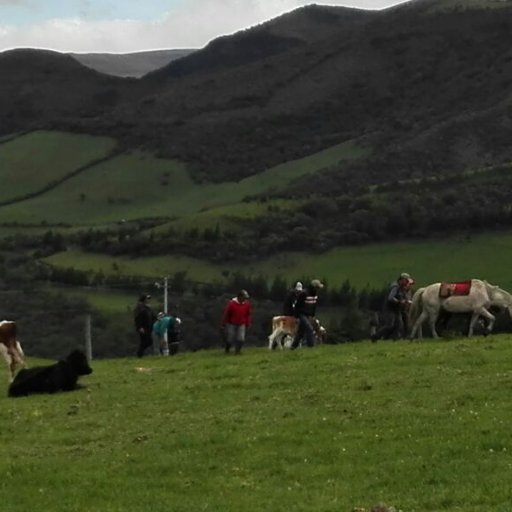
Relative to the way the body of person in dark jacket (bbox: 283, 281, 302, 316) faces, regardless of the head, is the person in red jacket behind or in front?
behind

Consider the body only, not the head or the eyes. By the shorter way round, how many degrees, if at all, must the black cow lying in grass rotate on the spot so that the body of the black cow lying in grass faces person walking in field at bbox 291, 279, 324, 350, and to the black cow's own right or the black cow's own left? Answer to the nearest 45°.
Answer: approximately 45° to the black cow's own left

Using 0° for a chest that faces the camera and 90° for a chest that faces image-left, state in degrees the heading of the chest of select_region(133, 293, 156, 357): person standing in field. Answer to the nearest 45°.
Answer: approximately 270°

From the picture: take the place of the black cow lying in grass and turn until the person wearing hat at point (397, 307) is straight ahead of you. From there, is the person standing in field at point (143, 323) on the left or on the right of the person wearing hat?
left

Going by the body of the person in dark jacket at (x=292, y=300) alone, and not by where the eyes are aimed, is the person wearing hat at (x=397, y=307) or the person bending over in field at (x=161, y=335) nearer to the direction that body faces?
the person wearing hat

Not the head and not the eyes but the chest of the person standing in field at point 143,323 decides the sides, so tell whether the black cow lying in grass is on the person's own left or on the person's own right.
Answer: on the person's own right

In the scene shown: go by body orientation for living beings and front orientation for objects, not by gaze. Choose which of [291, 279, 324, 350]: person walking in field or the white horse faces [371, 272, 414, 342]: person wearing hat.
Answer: the person walking in field

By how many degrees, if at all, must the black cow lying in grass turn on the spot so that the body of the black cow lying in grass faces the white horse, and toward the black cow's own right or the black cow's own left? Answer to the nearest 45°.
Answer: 0° — it already faces it

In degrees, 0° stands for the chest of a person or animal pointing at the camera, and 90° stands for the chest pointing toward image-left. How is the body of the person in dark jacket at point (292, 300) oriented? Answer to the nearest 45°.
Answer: approximately 270°

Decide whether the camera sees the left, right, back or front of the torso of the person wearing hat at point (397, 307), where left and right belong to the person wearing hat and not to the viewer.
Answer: right

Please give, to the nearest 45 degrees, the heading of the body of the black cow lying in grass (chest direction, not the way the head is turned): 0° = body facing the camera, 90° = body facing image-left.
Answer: approximately 270°

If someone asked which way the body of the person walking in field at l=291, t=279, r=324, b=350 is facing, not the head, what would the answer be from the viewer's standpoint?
to the viewer's right

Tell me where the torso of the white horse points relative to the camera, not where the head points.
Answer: to the viewer's right

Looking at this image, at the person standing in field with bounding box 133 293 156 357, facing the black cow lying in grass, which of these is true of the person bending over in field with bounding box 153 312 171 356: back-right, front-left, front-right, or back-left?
back-left
